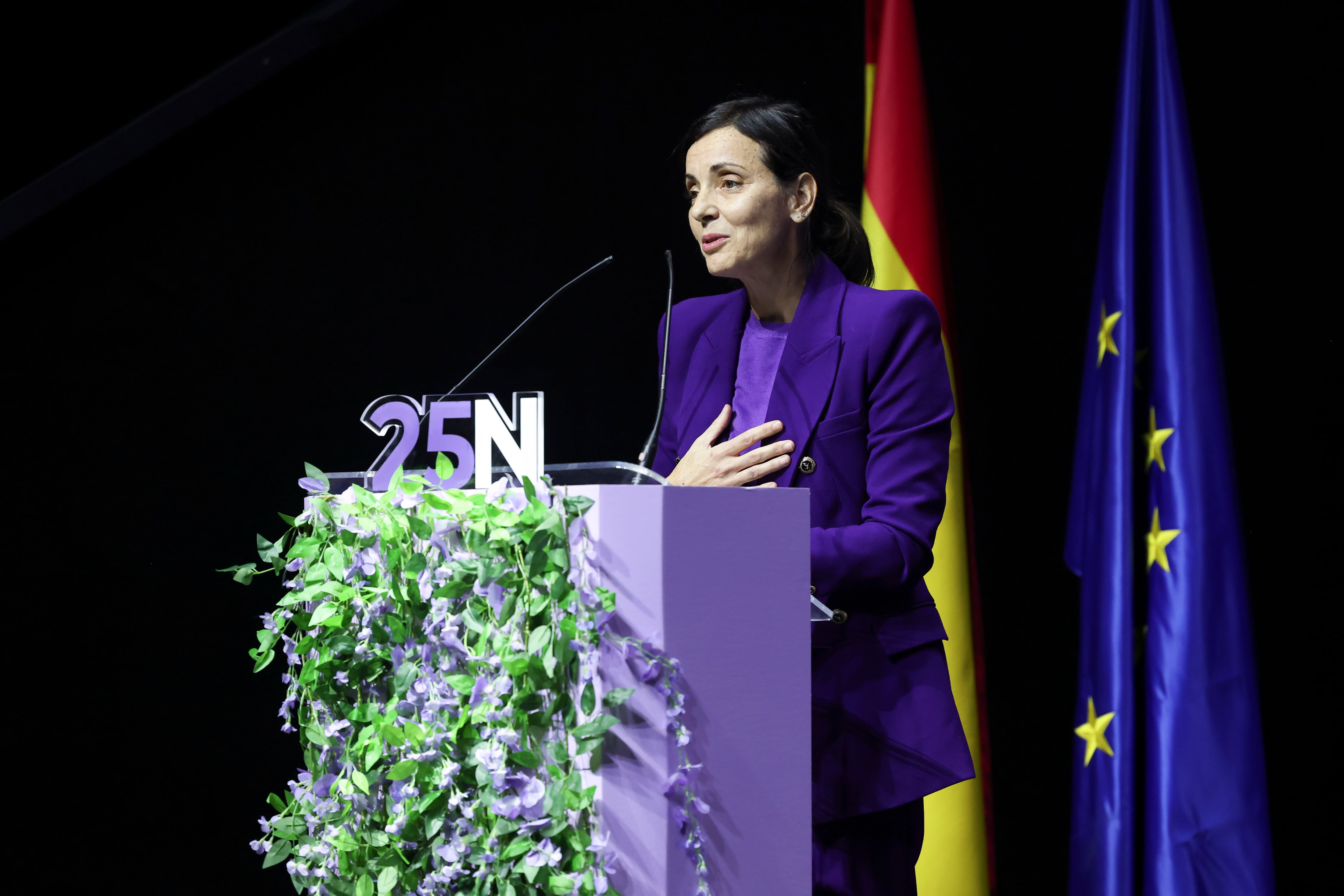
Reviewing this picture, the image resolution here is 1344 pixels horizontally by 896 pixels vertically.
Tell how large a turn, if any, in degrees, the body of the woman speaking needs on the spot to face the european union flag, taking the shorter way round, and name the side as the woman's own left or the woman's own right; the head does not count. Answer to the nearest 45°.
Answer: approximately 180°

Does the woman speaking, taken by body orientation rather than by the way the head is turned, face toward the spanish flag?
no

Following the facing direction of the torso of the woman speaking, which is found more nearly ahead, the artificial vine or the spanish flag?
the artificial vine

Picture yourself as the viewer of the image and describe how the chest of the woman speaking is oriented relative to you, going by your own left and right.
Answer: facing the viewer and to the left of the viewer

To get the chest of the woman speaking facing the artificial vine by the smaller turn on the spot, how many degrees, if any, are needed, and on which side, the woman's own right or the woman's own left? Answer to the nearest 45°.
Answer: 0° — they already face it

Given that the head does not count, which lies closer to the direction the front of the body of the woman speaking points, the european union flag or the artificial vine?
the artificial vine
